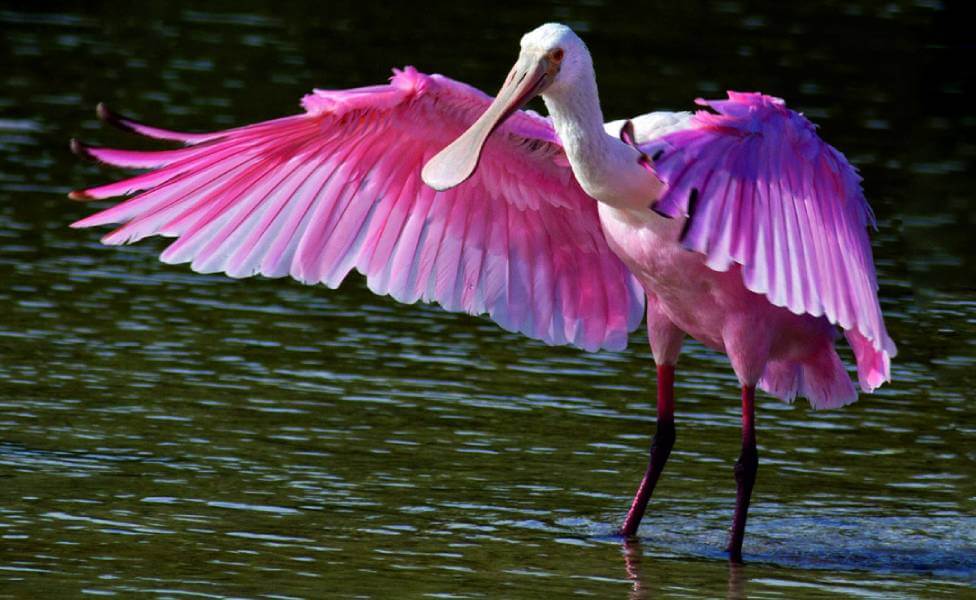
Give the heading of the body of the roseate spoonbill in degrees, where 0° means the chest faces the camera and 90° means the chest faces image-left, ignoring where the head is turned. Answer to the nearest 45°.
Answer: approximately 45°
